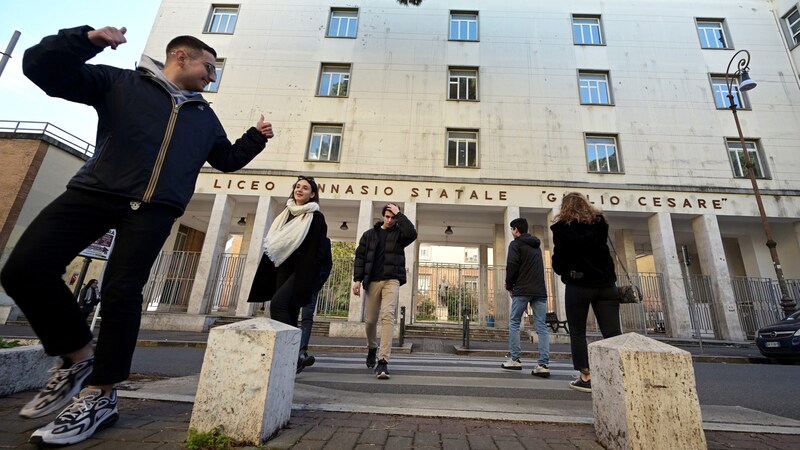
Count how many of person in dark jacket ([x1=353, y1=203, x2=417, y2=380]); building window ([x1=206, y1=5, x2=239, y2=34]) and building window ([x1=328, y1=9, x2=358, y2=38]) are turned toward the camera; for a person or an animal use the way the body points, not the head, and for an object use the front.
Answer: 3

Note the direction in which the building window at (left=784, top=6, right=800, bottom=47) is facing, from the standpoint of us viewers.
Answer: facing the viewer and to the left of the viewer

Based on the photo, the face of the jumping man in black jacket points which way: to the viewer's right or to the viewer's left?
to the viewer's right

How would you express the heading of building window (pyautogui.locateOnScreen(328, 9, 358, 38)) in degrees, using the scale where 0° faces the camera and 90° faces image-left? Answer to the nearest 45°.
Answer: approximately 0°

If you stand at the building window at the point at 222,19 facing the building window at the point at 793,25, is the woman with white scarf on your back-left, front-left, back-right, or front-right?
front-right

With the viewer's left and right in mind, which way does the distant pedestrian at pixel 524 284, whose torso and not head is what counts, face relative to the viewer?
facing away from the viewer and to the left of the viewer

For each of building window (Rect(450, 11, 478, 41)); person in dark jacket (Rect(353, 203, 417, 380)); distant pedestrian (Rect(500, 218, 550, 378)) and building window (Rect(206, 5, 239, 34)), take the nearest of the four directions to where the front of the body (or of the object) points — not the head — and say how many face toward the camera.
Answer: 3

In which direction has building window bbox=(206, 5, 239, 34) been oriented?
toward the camera

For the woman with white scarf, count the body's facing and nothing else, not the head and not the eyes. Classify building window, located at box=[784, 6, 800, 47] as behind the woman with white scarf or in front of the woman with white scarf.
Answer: behind

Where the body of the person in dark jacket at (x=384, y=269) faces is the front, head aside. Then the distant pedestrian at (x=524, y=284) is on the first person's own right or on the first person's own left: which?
on the first person's own left

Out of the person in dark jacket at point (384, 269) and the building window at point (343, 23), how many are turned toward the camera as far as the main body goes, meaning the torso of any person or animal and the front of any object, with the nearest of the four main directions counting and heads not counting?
2

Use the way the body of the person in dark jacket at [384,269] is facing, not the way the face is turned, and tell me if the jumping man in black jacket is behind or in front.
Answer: in front
